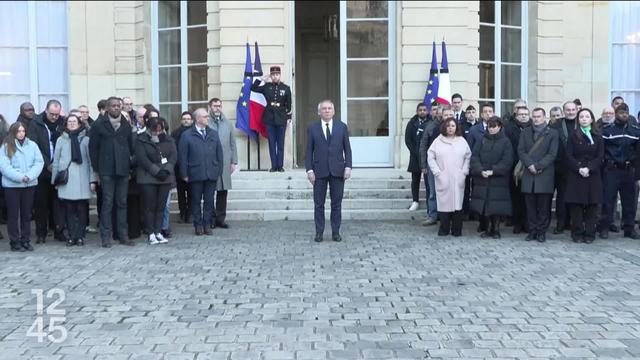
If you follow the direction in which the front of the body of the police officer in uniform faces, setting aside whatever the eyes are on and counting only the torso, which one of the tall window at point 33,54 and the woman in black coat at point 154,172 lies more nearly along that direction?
the woman in black coat

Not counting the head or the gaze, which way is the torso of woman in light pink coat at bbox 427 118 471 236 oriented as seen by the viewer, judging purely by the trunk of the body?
toward the camera

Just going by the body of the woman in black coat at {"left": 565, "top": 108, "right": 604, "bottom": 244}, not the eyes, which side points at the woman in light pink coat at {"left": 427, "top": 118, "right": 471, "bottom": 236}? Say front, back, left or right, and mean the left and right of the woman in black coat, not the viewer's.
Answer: right

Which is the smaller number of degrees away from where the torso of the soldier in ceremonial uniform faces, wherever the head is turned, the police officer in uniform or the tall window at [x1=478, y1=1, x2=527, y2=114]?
the police officer in uniform

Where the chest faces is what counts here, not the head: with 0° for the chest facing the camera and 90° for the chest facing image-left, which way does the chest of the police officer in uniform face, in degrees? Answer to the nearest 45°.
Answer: approximately 0°

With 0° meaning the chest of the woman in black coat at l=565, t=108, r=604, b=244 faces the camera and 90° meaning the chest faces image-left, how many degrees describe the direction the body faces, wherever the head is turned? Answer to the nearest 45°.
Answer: approximately 0°

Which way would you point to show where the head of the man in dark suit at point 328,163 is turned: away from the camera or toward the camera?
toward the camera

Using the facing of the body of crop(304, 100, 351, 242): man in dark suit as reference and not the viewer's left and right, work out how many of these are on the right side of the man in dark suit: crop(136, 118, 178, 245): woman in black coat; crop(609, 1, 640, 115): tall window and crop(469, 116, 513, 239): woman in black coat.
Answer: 1

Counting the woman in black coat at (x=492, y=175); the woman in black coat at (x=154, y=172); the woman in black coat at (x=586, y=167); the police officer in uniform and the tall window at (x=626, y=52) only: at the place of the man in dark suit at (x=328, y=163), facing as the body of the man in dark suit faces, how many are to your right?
1

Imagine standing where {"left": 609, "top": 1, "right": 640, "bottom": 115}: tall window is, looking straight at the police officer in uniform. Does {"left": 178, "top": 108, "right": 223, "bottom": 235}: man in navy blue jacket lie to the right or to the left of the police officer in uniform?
right

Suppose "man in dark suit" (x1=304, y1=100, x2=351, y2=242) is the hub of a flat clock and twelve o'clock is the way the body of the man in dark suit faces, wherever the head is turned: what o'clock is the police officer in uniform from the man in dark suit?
The police officer in uniform is roughly at 9 o'clock from the man in dark suit.

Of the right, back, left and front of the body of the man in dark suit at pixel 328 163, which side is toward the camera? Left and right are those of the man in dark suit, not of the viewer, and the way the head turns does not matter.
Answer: front

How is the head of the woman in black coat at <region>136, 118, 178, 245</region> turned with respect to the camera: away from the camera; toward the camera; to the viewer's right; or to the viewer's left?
toward the camera

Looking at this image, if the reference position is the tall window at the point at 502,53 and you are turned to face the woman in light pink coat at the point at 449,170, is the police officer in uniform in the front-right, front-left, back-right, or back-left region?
front-left

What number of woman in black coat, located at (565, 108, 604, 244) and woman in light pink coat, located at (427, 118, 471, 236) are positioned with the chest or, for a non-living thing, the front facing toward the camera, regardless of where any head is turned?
2

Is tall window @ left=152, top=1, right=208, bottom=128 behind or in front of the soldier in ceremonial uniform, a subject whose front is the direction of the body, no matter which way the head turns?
behind
